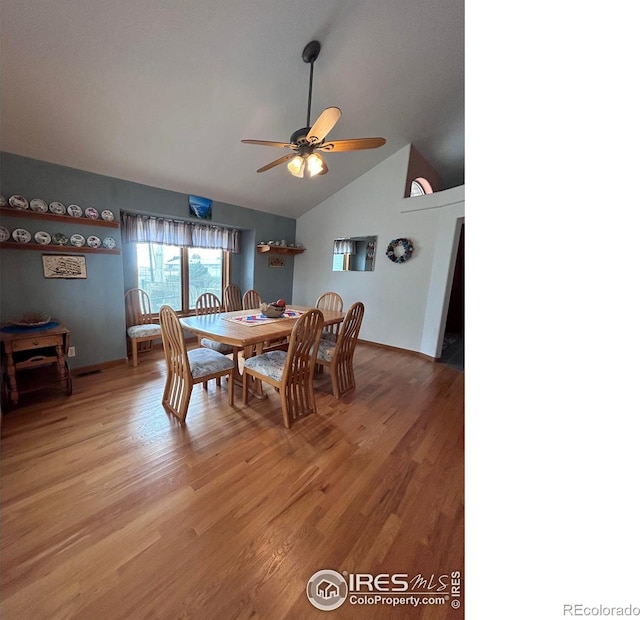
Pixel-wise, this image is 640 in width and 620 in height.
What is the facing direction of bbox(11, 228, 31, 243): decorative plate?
toward the camera

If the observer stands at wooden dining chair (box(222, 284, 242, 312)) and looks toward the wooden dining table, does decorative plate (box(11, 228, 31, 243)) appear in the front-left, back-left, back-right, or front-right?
front-right

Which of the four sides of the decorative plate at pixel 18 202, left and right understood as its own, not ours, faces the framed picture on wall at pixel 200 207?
left

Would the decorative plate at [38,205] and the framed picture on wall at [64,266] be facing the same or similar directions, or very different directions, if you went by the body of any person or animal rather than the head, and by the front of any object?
same or similar directions

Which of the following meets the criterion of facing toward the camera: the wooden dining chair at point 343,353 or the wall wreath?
the wall wreath

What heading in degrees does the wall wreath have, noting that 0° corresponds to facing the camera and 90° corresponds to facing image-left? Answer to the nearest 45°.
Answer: approximately 0°

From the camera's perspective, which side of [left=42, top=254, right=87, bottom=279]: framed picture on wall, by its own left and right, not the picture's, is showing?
front

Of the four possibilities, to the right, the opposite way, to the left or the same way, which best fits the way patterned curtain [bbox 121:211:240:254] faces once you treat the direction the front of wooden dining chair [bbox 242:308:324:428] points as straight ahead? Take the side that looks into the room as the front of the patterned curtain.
the opposite way

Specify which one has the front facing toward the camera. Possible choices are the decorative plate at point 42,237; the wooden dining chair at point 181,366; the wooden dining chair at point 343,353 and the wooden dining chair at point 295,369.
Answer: the decorative plate

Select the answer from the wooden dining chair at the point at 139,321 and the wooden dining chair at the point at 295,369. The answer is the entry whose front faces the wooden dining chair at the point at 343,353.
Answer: the wooden dining chair at the point at 139,321

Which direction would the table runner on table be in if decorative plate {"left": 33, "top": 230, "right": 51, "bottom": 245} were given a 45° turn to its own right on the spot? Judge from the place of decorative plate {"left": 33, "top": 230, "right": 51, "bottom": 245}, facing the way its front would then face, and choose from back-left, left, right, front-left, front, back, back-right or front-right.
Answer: left

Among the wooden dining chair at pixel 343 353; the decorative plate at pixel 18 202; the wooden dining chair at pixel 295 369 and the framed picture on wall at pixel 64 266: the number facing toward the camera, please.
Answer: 2
